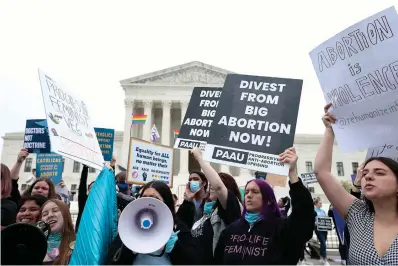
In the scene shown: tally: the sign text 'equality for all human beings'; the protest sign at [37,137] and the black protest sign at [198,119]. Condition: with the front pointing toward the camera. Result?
3

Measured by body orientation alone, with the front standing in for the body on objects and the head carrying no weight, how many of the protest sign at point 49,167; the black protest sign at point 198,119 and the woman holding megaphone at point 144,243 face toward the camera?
3

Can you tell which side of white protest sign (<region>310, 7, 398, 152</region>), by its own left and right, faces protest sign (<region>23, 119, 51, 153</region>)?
right

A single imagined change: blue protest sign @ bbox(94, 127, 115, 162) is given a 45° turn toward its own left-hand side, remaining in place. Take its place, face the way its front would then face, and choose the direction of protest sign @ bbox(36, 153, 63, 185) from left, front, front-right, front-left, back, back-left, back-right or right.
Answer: back

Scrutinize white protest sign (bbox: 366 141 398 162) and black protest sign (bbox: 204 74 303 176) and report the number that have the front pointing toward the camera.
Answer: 2

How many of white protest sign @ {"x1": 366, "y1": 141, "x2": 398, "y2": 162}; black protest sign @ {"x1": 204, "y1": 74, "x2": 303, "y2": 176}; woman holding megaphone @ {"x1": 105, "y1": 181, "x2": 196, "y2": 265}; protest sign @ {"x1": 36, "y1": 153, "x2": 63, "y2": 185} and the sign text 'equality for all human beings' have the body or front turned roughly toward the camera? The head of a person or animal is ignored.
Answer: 5

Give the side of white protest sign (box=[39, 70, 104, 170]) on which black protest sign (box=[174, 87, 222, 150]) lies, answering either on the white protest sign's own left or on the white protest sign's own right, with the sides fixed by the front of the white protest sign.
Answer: on the white protest sign's own left

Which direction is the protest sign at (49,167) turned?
toward the camera

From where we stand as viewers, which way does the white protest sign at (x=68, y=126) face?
facing the viewer and to the right of the viewer

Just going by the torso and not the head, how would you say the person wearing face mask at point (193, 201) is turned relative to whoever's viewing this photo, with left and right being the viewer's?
facing the viewer and to the left of the viewer

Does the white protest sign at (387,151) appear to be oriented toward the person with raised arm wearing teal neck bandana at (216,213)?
no

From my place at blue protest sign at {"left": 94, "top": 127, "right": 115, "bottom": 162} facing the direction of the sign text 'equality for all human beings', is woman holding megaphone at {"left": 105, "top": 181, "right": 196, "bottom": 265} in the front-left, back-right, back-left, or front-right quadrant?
front-right

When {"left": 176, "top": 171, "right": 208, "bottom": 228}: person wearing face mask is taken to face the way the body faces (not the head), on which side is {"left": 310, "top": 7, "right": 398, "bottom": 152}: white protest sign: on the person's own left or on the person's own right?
on the person's own left

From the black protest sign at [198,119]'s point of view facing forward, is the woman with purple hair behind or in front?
in front

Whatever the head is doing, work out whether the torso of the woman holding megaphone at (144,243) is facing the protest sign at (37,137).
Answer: no

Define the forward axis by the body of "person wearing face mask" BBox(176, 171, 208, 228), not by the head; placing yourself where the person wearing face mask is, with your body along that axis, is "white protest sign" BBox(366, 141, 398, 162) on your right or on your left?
on your left

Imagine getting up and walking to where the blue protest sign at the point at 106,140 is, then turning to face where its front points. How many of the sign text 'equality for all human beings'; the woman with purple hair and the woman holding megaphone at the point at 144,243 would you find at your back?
0

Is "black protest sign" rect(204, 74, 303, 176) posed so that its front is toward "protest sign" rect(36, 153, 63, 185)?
no

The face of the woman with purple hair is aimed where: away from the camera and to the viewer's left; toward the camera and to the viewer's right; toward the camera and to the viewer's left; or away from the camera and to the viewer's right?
toward the camera and to the viewer's left
